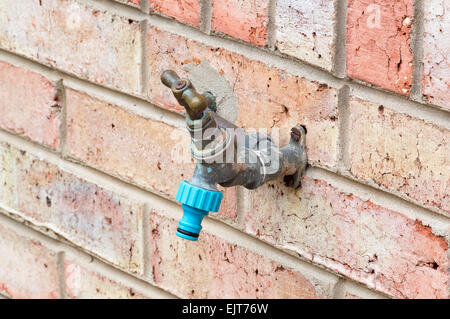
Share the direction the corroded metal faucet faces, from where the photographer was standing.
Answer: facing the viewer and to the left of the viewer
